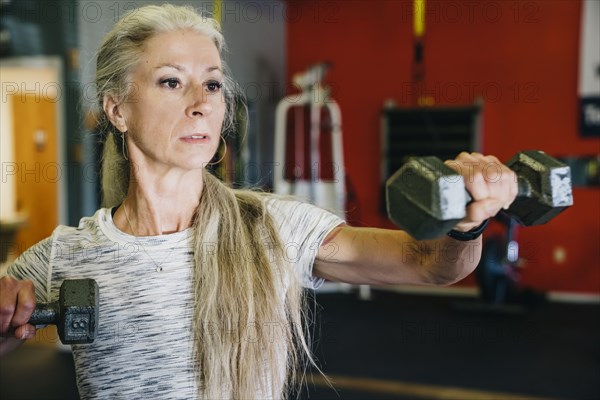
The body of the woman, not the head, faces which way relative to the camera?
toward the camera

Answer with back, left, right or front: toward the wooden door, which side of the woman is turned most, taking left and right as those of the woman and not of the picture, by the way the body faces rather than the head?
back
